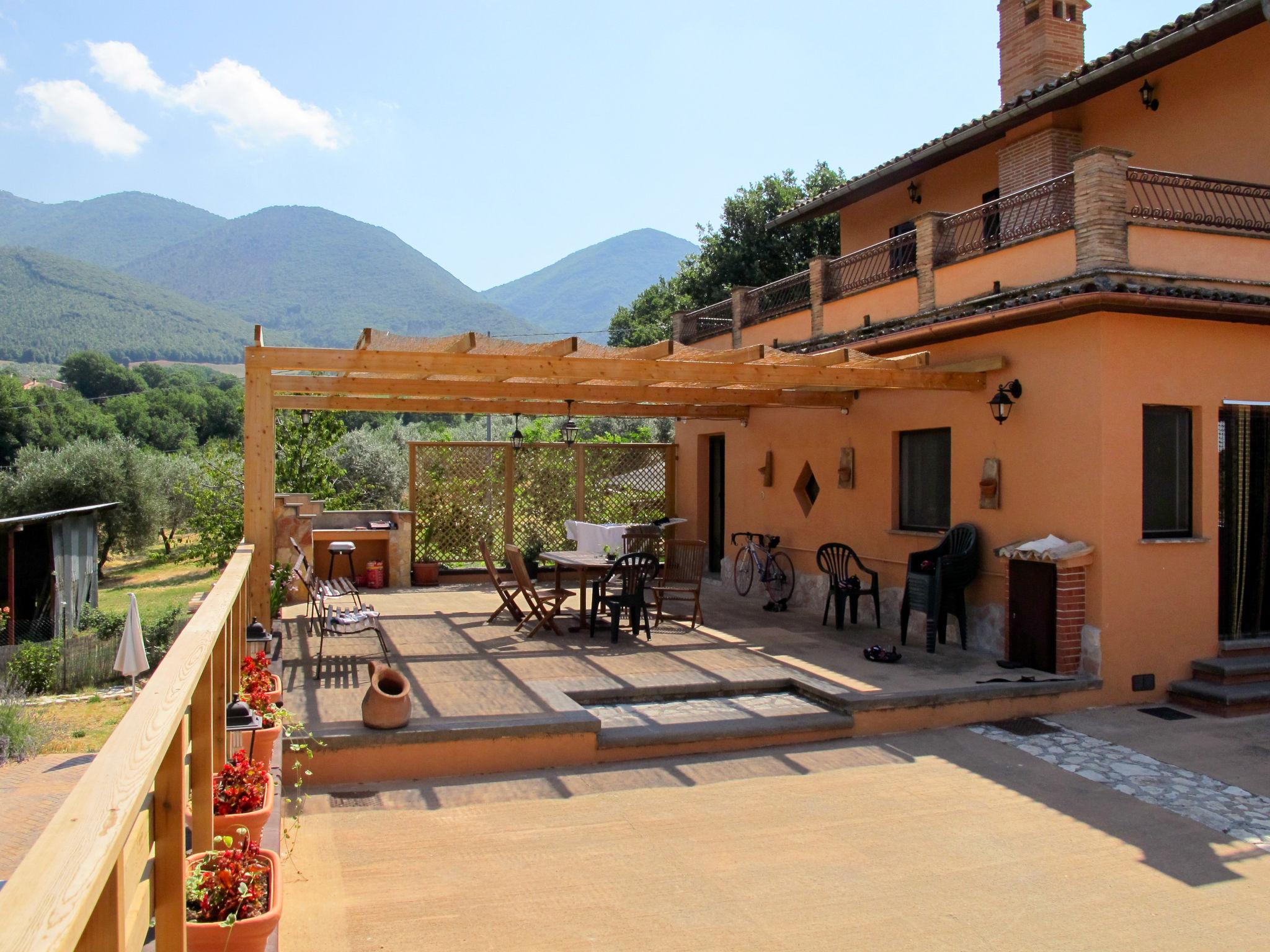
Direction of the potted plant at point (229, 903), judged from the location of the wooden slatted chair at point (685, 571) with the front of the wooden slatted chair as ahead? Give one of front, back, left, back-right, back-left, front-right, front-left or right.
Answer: front-left

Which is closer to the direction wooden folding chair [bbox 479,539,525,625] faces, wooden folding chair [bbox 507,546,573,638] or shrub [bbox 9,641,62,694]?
the wooden folding chair

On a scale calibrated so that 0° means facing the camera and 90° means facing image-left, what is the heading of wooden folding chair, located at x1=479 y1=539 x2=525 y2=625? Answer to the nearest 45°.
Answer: approximately 270°

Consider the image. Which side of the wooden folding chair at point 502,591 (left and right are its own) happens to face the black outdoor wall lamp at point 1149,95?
front

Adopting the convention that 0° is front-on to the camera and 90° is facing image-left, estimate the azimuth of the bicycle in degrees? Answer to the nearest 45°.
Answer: approximately 135°

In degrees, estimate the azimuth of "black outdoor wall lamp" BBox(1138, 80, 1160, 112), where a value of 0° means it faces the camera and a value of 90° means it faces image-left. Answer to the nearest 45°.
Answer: approximately 45°

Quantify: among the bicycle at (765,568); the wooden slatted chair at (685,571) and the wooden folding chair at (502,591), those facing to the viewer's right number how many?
1

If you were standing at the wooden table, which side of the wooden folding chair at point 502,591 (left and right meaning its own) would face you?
front

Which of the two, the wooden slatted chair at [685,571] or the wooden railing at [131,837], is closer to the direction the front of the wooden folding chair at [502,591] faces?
the wooden slatted chair

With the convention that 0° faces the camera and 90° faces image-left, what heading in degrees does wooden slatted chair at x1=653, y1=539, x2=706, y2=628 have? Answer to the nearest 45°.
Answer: approximately 45°

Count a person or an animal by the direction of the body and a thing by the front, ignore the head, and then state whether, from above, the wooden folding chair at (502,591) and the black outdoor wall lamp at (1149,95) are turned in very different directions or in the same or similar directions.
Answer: very different directions

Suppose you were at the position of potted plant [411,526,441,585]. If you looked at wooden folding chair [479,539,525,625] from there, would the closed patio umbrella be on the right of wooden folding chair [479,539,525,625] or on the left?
right

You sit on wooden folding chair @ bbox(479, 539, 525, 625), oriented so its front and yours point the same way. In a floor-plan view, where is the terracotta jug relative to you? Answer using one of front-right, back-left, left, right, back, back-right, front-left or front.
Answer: right
